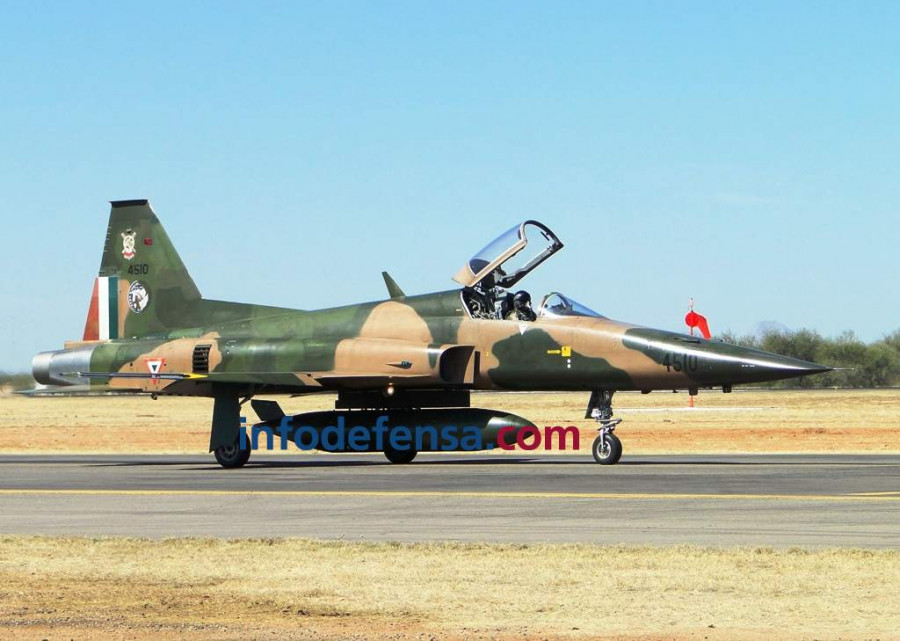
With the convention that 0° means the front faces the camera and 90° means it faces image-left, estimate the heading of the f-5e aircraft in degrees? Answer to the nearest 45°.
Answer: approximately 270°
